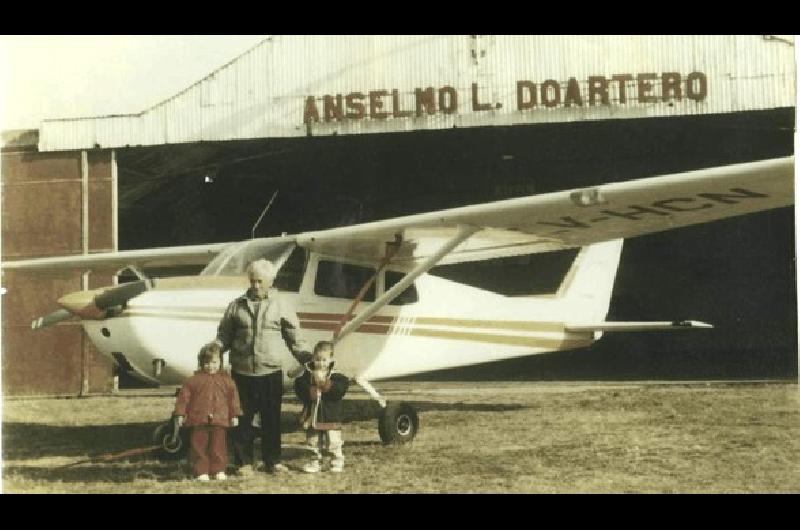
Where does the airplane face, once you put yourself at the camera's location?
facing the viewer and to the left of the viewer

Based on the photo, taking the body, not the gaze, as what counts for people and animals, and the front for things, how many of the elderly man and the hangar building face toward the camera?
2

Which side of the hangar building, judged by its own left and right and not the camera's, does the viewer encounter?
front

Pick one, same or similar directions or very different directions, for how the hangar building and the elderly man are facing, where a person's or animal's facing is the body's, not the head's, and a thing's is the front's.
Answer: same or similar directions

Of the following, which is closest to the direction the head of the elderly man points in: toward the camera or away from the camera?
toward the camera

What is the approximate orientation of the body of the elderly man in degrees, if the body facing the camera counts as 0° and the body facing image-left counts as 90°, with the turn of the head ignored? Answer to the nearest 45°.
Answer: approximately 0°
